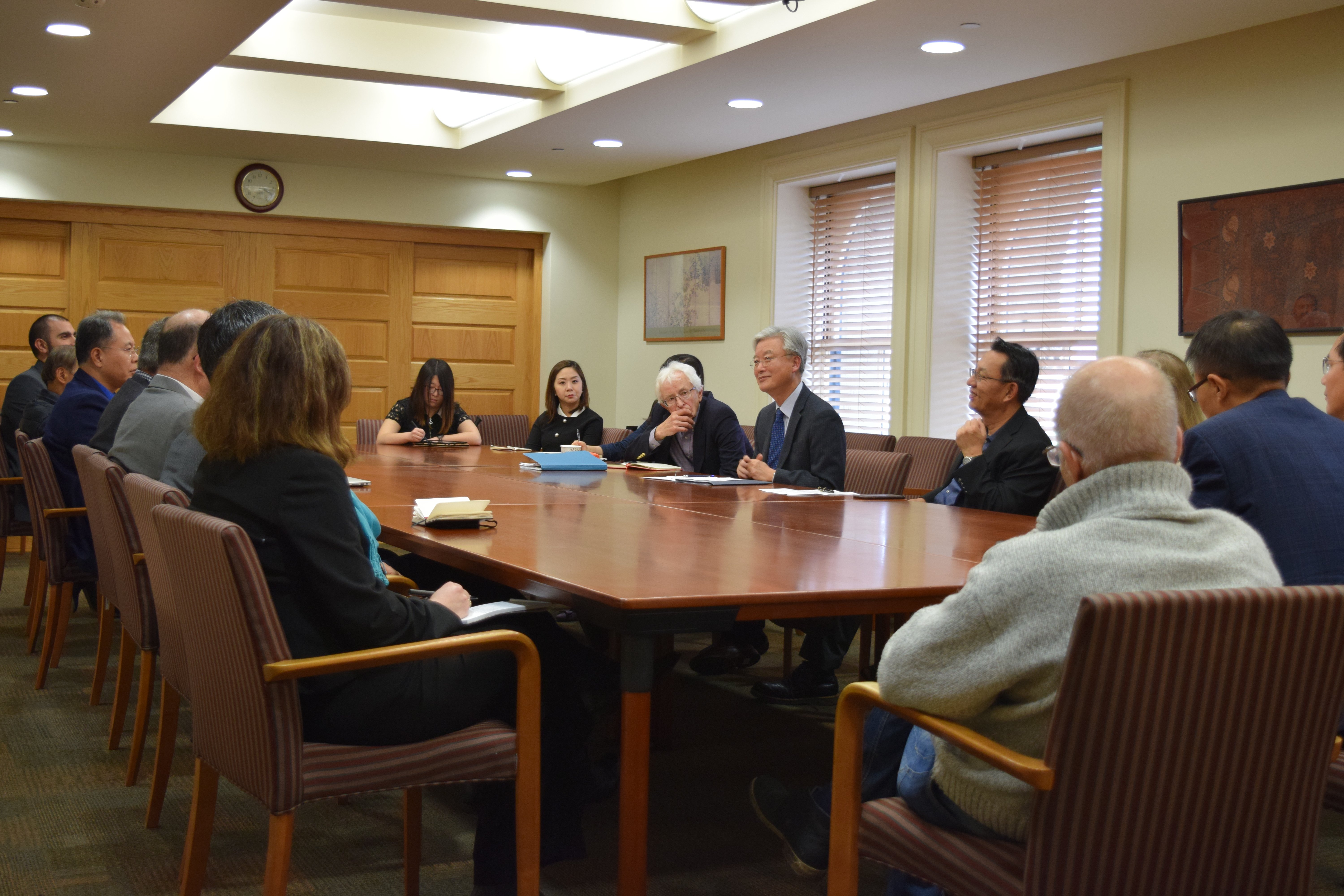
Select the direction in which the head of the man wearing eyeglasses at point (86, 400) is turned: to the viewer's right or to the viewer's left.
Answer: to the viewer's right

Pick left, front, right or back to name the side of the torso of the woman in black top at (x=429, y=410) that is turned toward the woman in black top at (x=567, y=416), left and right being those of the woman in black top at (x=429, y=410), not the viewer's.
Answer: left

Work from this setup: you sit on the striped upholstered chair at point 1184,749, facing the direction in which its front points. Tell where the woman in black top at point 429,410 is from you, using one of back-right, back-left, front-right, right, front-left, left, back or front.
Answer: front

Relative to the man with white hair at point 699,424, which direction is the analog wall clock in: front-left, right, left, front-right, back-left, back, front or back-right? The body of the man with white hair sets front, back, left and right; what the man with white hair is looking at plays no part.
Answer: right

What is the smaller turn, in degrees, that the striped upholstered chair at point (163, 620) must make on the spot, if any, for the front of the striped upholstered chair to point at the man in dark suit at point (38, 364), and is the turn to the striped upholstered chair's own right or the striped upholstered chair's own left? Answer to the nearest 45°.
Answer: approximately 45° to the striped upholstered chair's own left

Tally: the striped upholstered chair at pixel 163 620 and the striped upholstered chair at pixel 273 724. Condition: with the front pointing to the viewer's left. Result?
0

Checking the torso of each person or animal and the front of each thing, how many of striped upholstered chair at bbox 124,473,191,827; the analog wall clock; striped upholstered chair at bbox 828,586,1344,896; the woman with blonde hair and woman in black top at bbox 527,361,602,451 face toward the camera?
2

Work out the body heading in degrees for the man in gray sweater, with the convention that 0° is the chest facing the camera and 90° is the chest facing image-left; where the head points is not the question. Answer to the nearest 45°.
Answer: approximately 135°

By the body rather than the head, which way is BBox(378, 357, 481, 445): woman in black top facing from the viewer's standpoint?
toward the camera

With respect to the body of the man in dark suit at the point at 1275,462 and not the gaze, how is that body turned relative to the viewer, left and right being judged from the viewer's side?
facing away from the viewer and to the left of the viewer

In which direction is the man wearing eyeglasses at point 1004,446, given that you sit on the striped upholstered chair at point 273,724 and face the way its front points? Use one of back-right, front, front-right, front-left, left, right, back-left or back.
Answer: front

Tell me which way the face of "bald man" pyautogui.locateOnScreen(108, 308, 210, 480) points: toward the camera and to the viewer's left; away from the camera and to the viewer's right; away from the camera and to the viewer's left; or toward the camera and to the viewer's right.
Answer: away from the camera and to the viewer's right

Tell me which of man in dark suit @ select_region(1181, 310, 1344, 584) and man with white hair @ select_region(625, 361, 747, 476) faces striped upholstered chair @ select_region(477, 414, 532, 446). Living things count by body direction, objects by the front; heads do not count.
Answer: the man in dark suit

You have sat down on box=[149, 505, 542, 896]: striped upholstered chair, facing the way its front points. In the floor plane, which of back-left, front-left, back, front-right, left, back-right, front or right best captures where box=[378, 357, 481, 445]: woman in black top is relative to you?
front-left

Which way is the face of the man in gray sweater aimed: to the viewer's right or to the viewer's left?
to the viewer's left
